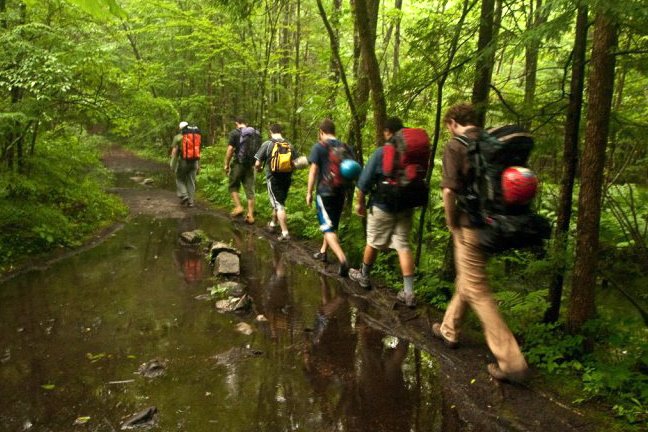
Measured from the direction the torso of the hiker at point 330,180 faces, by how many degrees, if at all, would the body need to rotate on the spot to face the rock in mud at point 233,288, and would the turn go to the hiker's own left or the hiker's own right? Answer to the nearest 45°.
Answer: approximately 90° to the hiker's own left

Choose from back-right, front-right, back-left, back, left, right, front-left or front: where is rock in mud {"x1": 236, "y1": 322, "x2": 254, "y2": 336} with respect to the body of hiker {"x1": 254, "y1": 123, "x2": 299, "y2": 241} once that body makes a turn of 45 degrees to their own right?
back

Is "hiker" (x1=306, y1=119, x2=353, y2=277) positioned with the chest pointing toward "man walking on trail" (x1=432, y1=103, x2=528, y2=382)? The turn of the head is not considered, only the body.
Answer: no

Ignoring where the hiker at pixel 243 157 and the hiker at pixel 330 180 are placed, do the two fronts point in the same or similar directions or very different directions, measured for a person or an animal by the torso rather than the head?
same or similar directions

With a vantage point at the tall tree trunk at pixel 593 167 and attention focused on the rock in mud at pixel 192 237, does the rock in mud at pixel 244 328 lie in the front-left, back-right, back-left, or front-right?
front-left

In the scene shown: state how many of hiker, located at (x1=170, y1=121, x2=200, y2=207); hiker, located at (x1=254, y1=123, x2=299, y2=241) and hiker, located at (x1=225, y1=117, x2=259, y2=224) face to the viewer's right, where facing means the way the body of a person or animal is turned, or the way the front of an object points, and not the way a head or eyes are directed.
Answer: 0

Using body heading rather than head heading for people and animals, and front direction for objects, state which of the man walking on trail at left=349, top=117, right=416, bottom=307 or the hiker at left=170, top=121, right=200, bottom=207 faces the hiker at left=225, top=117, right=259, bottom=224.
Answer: the man walking on trail

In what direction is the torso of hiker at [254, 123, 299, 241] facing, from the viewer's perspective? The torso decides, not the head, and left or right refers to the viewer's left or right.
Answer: facing away from the viewer and to the left of the viewer

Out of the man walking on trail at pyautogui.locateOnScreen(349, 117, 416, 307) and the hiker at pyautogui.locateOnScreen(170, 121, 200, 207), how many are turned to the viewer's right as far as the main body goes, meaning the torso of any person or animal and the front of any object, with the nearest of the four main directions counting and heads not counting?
0

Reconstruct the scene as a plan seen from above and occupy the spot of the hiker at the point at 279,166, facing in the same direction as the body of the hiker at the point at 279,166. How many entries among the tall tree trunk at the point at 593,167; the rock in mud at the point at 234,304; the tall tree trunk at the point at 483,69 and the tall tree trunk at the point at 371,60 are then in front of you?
0

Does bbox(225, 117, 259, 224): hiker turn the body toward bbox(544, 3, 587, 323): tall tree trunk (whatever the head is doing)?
no

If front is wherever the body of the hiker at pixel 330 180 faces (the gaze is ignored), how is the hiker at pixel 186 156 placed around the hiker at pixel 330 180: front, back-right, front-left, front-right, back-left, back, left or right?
front

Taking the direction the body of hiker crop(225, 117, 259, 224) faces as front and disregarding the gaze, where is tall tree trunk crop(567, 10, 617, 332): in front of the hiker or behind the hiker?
behind

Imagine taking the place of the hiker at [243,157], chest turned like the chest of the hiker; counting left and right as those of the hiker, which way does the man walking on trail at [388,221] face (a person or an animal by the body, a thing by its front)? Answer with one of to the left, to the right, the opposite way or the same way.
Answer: the same way

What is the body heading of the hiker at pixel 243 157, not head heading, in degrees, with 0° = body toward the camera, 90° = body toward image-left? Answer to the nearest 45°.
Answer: approximately 135°

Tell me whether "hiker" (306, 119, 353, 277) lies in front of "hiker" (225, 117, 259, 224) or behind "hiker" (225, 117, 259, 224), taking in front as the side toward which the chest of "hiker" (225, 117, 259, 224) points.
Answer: behind

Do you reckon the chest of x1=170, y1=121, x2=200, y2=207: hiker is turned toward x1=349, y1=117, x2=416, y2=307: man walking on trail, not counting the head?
no

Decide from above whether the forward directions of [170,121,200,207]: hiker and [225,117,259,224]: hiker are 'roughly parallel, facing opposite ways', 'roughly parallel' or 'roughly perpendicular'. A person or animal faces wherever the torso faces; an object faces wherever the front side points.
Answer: roughly parallel

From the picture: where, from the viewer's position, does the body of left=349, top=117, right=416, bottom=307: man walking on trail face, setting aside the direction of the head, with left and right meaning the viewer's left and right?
facing away from the viewer and to the left of the viewer
